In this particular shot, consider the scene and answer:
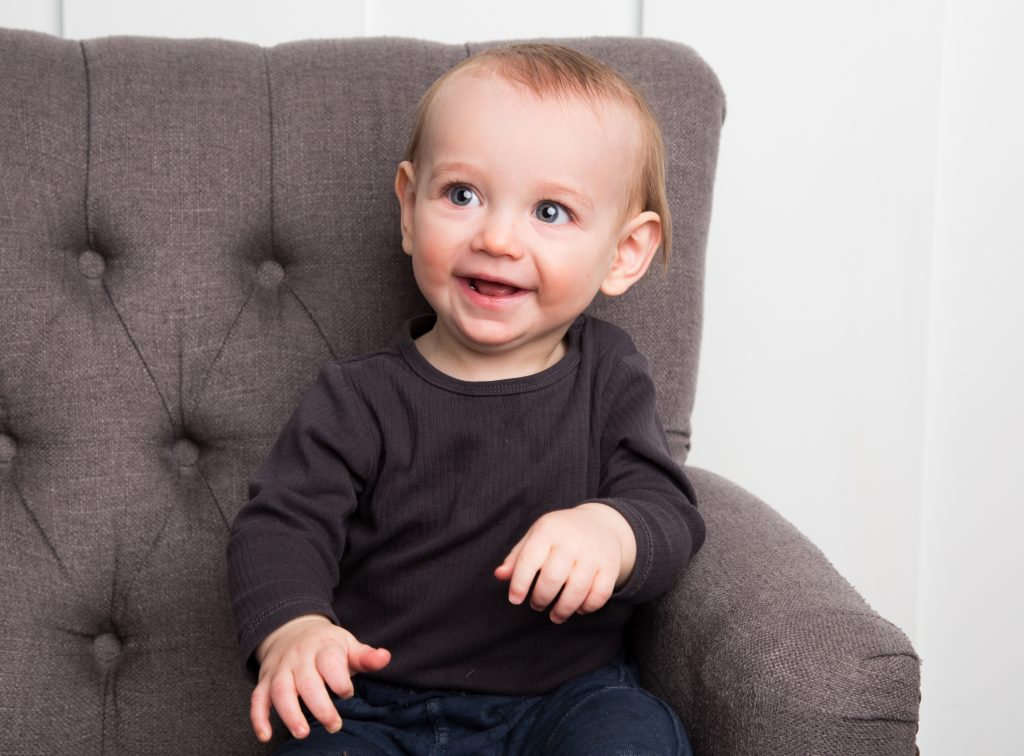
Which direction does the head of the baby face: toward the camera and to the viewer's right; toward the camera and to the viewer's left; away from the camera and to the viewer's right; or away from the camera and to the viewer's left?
toward the camera and to the viewer's left

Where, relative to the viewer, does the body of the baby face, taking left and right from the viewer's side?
facing the viewer

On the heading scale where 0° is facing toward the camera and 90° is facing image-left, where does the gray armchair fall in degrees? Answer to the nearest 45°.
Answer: approximately 0°
